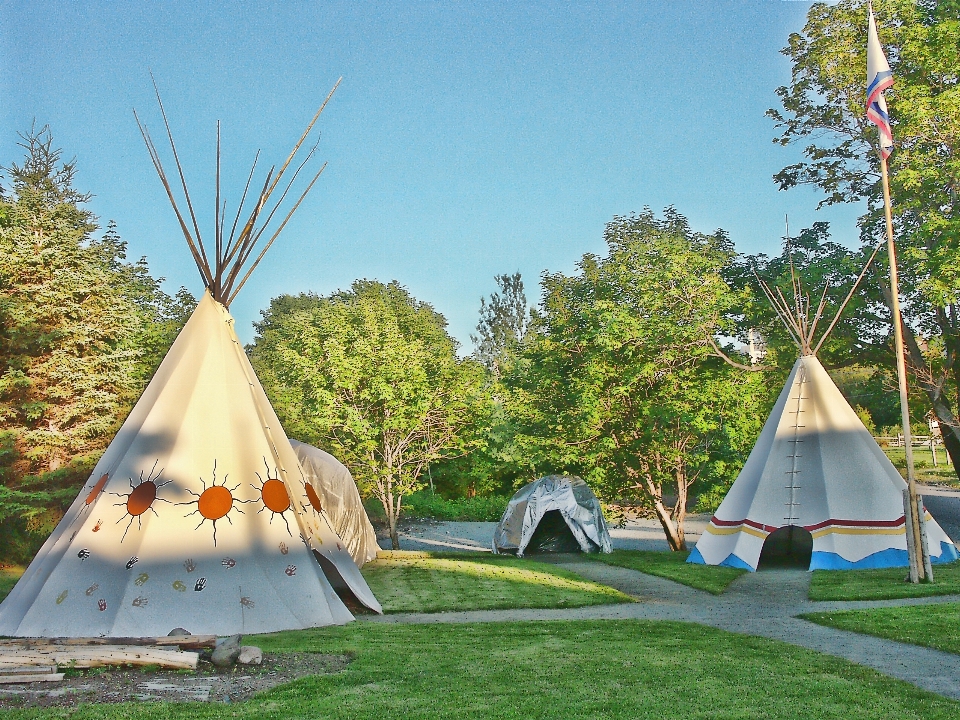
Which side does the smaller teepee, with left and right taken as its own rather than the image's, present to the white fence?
back

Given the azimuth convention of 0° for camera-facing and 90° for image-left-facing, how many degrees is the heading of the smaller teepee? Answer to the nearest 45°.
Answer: approximately 0°

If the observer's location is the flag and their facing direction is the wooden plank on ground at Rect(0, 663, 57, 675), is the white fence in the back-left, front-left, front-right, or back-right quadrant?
back-right

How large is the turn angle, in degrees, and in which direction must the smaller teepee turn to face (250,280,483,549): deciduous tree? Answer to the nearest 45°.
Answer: approximately 90° to its right

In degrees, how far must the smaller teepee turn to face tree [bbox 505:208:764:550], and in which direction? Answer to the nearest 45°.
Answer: approximately 135° to its right

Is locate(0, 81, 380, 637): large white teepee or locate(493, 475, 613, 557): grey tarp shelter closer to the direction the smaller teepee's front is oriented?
the large white teepee

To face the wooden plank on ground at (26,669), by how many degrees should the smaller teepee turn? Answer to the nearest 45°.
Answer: approximately 45° to its right

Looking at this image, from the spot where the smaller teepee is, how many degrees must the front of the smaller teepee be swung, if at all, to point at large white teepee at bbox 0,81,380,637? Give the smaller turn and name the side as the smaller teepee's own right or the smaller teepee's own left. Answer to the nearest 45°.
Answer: approximately 45° to the smaller teepee's own right

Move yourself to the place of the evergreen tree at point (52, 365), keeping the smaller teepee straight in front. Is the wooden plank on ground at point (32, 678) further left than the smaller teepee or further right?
right

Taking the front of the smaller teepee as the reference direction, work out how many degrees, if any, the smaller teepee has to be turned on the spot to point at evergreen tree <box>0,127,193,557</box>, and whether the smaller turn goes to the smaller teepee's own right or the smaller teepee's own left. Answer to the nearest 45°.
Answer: approximately 90° to the smaller teepee's own right
